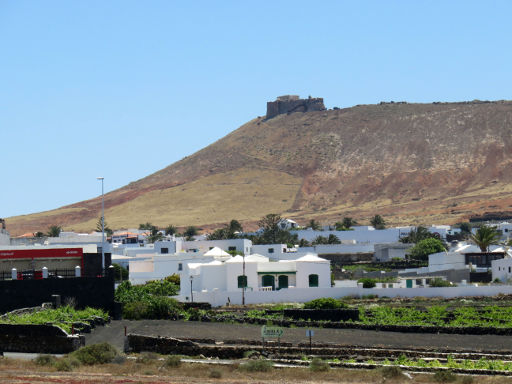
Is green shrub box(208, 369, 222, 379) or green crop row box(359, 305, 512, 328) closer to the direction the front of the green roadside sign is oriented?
the green shrub

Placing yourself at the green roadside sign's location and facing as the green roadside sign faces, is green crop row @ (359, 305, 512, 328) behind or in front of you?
behind

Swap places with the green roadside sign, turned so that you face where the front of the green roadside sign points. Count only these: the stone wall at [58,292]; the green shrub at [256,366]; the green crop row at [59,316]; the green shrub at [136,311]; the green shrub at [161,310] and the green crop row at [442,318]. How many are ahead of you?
1

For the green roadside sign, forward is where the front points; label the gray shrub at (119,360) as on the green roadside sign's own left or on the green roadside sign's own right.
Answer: on the green roadside sign's own right

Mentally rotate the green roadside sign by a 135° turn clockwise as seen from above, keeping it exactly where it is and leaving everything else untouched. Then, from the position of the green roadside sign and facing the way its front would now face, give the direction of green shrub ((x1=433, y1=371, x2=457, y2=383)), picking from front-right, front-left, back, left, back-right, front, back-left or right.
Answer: back

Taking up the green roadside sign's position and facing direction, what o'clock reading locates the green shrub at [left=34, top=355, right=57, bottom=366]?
The green shrub is roughly at 2 o'clock from the green roadside sign.

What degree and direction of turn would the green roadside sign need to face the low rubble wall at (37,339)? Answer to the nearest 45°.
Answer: approximately 90° to its right

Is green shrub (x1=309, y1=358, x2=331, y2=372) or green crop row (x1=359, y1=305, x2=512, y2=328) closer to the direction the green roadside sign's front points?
the green shrub

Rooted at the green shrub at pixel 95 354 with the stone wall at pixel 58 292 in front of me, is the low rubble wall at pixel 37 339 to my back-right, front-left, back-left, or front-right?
front-left

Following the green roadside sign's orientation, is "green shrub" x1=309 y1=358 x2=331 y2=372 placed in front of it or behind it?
in front

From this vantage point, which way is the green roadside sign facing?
toward the camera

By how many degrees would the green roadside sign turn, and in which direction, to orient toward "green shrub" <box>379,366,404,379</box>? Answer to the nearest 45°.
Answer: approximately 45° to its left

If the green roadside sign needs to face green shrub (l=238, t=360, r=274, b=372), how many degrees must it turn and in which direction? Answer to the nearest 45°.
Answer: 0° — it already faces it

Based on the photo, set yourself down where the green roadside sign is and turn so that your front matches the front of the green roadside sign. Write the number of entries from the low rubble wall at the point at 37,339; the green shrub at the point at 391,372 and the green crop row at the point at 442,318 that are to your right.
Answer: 1
